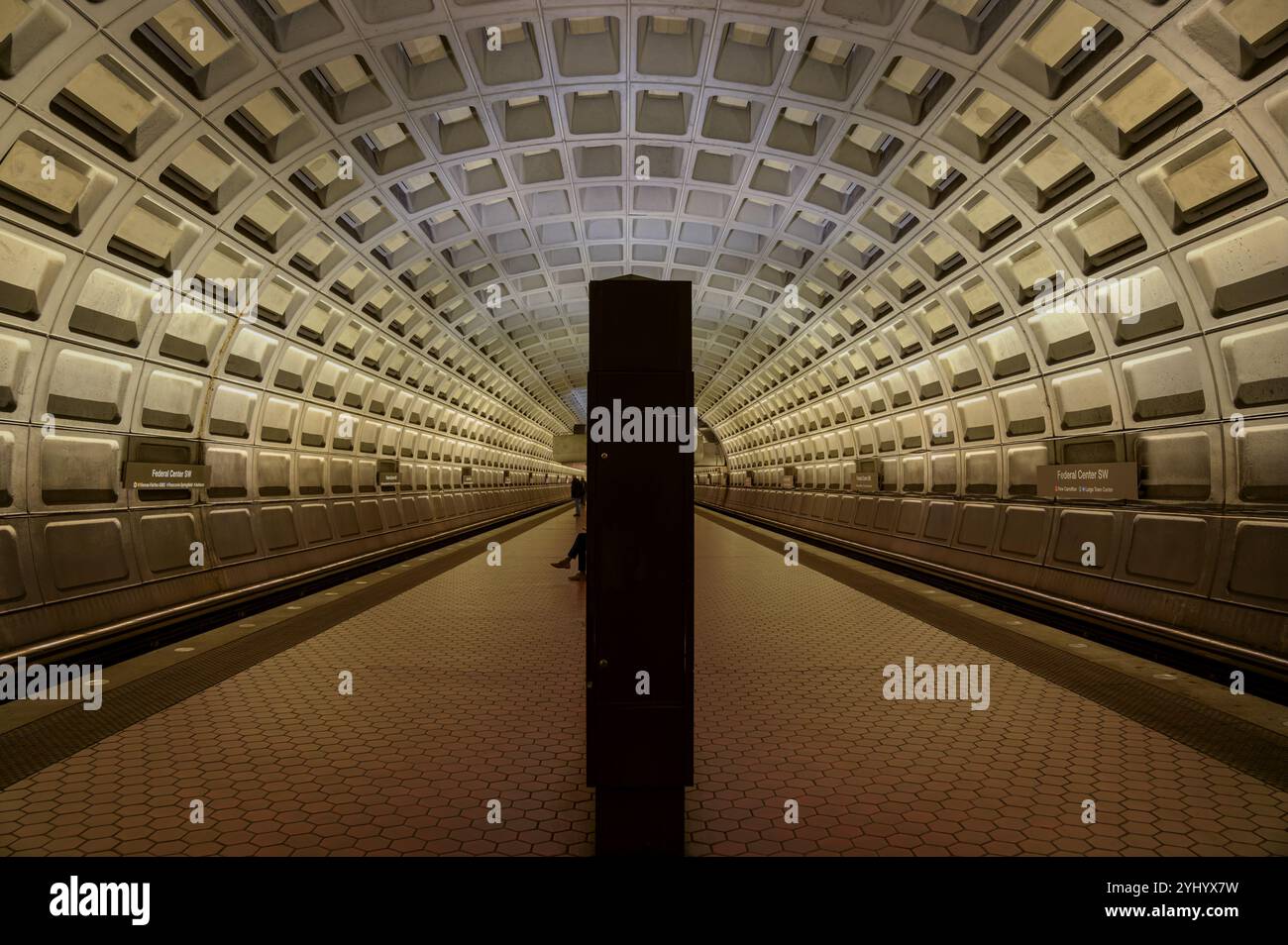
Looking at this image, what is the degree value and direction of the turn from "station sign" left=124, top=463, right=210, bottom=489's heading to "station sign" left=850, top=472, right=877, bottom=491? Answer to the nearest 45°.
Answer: approximately 45° to its left

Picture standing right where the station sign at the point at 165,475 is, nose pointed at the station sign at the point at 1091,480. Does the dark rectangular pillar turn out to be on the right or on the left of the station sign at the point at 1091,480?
right

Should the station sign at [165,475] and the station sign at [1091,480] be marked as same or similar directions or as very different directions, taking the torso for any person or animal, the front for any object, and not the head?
very different directions

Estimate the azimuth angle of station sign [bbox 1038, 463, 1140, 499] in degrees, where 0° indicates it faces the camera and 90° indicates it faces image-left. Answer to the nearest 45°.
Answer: approximately 45°

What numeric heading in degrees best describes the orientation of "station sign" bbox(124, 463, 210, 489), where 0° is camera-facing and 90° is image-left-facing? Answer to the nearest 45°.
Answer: approximately 315°

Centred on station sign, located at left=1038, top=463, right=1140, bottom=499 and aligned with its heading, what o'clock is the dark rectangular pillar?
The dark rectangular pillar is roughly at 11 o'clock from the station sign.

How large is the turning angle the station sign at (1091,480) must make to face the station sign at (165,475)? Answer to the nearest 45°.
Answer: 0° — it already faces it

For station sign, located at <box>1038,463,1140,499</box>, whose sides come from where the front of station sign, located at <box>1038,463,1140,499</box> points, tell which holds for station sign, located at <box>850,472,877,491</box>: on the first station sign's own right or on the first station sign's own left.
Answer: on the first station sign's own right

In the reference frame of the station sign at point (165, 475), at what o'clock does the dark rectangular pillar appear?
The dark rectangular pillar is roughly at 1 o'clock from the station sign.

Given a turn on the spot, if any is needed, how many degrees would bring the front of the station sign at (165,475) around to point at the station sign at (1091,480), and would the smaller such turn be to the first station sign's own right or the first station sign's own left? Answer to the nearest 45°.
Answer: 0° — it already faces it
